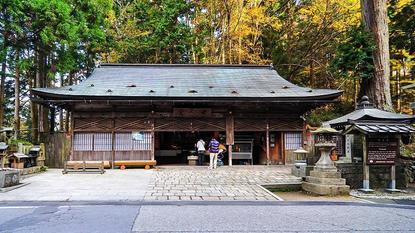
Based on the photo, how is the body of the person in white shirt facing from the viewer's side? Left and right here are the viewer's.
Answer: facing away from the viewer

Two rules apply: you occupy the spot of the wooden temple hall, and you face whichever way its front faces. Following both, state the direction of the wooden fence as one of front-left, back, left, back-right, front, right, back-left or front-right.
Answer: right

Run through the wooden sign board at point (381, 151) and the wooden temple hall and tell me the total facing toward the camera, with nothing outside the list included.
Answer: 2

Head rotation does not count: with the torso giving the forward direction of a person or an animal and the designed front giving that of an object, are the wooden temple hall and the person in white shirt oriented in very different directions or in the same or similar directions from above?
very different directions

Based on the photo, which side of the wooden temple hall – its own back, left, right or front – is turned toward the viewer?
front

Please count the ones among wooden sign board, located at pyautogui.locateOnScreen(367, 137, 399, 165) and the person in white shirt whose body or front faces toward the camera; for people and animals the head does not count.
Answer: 1

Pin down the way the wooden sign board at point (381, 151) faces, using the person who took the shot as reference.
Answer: facing the viewer
